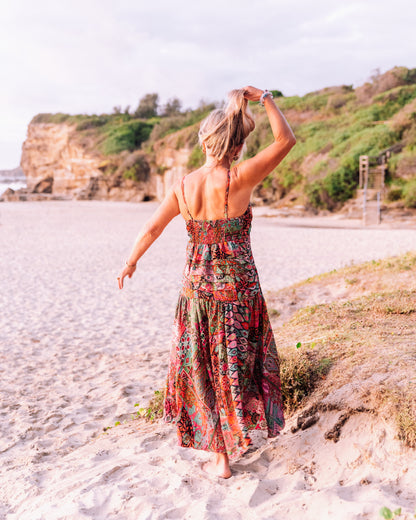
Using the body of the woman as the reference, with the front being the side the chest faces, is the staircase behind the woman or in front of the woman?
in front

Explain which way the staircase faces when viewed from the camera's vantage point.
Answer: facing the viewer

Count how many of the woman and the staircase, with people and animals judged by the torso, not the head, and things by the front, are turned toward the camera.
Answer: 1

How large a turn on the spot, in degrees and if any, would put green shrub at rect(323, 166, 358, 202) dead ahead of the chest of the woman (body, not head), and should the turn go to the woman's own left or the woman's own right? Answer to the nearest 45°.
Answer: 0° — they already face it

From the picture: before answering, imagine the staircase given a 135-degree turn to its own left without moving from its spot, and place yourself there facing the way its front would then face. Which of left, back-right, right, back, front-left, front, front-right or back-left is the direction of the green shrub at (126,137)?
left

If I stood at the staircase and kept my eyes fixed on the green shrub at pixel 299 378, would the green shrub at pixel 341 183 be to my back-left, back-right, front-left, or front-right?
back-right

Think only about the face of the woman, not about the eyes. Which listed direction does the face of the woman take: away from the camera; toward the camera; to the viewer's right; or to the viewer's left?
away from the camera

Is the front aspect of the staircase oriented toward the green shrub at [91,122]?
no

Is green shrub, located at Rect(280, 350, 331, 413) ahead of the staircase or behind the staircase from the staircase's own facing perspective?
ahead

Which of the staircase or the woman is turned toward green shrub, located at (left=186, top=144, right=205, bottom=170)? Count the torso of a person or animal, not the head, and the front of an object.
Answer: the woman

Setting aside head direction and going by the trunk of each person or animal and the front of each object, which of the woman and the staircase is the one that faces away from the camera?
the woman

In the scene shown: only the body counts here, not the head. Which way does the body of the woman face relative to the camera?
away from the camera

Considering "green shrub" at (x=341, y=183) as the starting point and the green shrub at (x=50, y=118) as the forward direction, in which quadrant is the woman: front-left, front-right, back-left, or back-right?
back-left

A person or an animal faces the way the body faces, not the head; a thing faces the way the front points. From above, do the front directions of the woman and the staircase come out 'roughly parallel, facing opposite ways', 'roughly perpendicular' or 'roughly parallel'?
roughly parallel, facing opposite ways

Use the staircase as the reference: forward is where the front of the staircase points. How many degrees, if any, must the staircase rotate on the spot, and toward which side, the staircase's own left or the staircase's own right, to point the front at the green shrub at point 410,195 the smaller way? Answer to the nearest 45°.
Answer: approximately 45° to the staircase's own left
